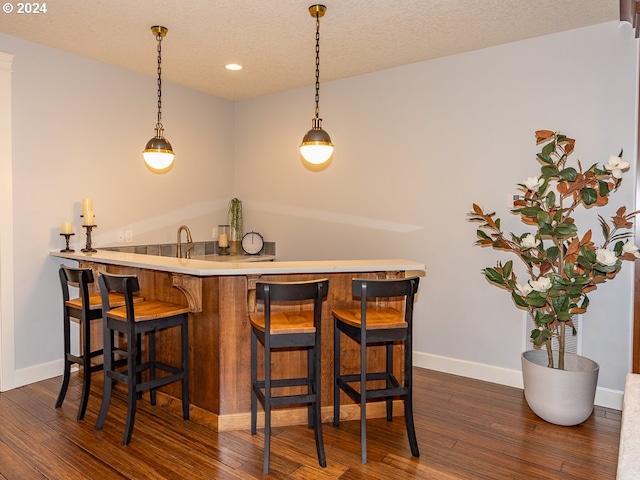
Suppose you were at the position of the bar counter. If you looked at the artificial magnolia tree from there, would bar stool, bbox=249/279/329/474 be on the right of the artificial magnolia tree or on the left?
right

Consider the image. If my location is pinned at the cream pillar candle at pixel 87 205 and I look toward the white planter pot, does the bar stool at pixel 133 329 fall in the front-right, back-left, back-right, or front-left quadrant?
front-right

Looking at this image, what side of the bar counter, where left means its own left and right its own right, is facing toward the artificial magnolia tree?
left

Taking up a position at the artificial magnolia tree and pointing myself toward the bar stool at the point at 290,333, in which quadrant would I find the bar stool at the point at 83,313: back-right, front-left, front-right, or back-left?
front-right

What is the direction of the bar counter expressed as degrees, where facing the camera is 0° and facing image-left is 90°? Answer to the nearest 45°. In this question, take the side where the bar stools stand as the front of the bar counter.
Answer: approximately 0°

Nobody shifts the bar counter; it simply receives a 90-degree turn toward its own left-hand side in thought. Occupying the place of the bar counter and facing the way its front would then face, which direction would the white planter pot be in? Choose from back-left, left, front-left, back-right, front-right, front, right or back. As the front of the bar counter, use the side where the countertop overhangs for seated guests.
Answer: front

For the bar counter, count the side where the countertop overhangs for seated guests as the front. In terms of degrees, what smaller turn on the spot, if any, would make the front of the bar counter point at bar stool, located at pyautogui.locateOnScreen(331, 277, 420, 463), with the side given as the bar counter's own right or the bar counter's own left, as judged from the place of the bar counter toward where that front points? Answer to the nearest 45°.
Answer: approximately 45° to the bar counter's own left

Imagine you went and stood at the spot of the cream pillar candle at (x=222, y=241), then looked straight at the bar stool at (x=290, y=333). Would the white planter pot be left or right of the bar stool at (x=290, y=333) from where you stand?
left

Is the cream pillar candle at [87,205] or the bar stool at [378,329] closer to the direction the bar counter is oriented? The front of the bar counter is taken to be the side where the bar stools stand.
the bar stool

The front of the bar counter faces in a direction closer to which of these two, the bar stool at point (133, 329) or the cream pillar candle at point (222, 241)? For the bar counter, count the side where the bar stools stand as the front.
the bar stool

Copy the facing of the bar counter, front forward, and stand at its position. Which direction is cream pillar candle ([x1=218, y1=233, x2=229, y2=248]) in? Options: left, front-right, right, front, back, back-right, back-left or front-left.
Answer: back

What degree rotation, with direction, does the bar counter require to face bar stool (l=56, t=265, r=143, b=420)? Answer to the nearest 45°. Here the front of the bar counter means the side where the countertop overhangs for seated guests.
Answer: approximately 90° to its right
